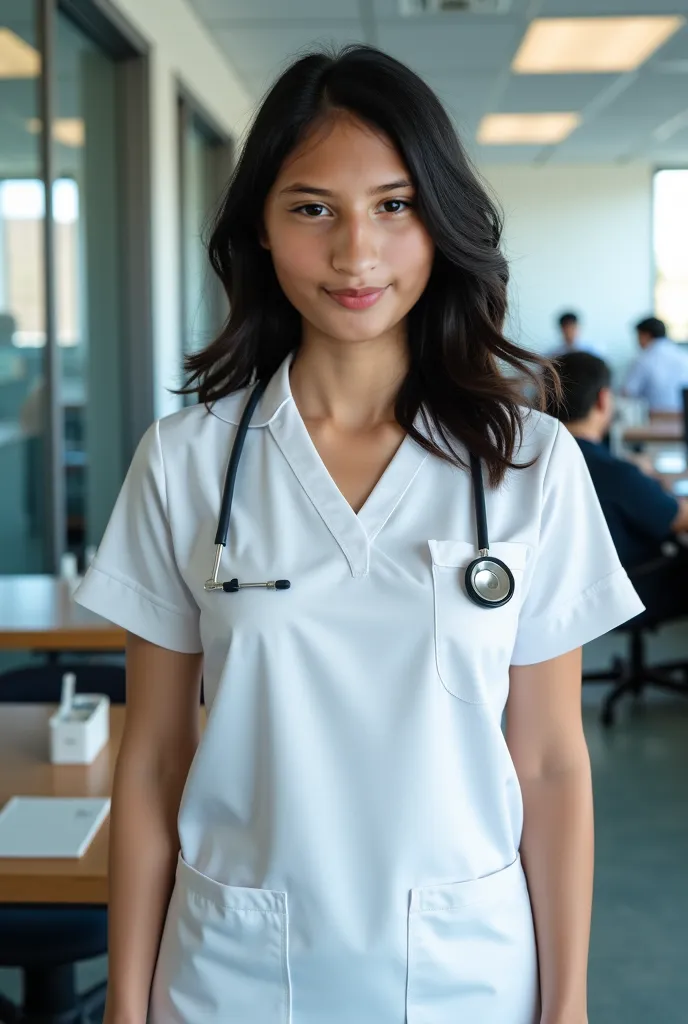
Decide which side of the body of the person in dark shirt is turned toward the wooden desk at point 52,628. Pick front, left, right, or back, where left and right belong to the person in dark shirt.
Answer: back

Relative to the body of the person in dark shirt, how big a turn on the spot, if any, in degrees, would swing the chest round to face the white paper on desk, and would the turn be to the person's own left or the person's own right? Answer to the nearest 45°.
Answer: approximately 135° to the person's own right

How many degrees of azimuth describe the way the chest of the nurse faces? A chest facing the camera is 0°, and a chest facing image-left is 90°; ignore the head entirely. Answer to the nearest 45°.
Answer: approximately 0°

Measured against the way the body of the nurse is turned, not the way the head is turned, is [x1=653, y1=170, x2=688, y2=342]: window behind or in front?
behind

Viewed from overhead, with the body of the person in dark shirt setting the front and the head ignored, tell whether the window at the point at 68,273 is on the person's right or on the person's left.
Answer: on the person's left

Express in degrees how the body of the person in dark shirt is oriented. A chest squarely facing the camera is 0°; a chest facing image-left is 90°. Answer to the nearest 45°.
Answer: approximately 225°

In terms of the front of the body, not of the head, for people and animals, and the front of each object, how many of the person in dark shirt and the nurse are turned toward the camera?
1

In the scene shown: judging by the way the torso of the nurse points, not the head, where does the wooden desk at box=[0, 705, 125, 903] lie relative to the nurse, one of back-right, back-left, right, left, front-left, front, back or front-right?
back-right

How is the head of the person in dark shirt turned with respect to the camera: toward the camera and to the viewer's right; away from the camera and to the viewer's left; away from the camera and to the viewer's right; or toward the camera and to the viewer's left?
away from the camera and to the viewer's right
